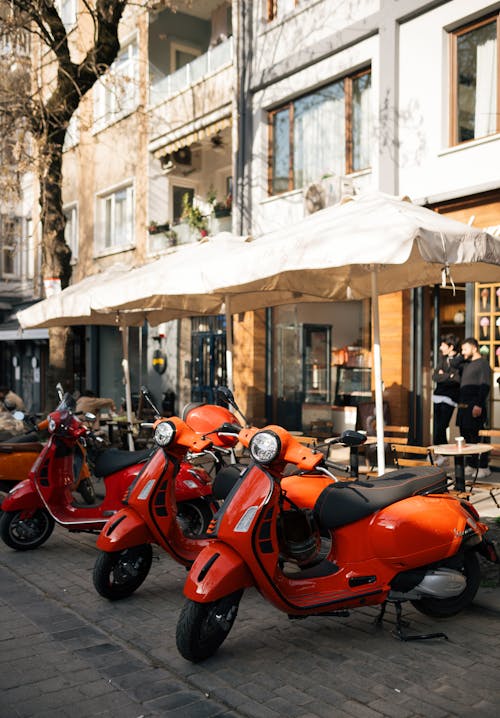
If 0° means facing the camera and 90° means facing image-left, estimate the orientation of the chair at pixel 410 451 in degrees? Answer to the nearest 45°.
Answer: approximately 270°

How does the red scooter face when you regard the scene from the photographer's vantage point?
facing to the left of the viewer

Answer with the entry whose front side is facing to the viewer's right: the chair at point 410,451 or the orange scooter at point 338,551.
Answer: the chair

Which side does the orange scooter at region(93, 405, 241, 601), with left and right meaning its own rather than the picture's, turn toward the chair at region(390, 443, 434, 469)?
back

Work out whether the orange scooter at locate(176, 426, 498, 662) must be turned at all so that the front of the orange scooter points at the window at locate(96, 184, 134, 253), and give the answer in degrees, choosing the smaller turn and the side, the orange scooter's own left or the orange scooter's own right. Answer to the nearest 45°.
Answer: approximately 135° to the orange scooter's own right

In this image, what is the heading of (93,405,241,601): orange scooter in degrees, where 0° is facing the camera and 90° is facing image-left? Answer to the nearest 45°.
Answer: approximately 45°

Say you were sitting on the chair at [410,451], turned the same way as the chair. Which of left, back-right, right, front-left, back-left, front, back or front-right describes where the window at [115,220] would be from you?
back-left

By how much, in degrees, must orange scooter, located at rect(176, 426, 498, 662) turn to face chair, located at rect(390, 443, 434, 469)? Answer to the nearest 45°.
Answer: approximately 135° to its right

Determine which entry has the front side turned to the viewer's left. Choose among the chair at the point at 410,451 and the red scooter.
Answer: the red scooter

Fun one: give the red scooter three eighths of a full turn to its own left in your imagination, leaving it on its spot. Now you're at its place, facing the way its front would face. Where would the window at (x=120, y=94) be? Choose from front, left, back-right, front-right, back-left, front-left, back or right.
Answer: back-left

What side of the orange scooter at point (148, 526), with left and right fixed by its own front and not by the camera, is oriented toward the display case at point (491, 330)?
back

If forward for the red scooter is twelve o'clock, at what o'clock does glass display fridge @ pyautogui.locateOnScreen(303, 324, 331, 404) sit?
The glass display fridge is roughly at 4 o'clock from the red scooter.
